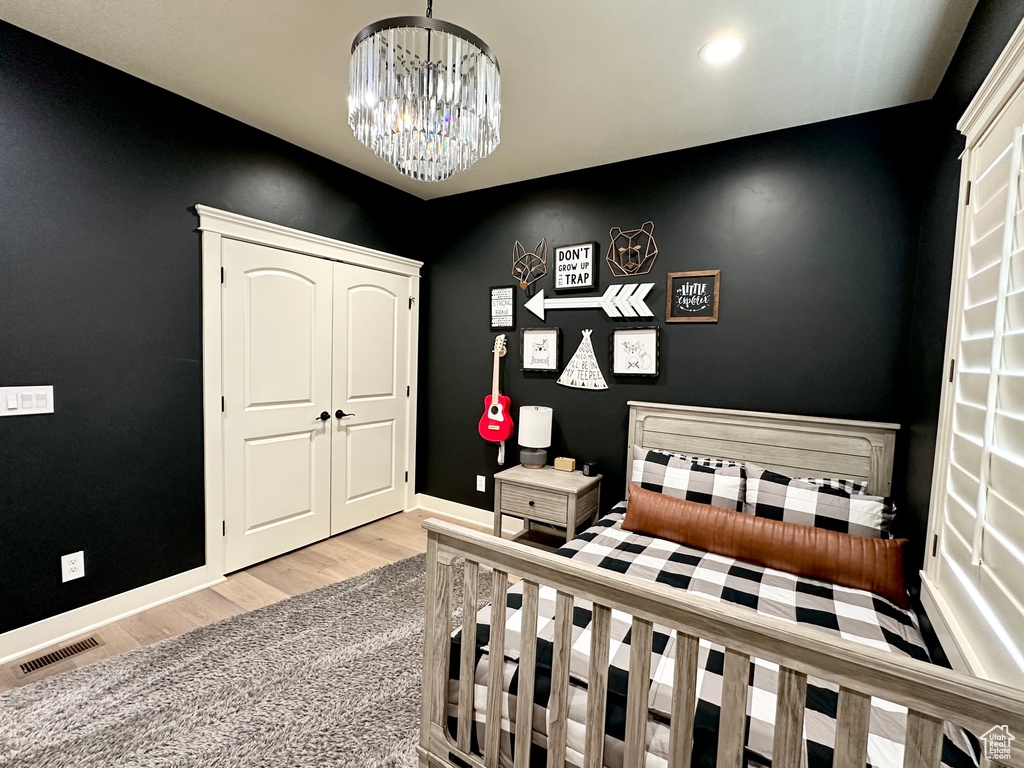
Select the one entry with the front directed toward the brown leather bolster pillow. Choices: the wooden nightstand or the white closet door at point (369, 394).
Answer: the white closet door

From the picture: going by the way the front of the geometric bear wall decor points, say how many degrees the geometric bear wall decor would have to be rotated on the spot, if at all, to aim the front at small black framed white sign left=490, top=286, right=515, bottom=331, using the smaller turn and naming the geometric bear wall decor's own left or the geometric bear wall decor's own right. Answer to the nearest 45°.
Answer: approximately 90° to the geometric bear wall decor's own right

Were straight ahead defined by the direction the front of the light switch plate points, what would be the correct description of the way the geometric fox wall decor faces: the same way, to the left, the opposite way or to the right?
to the right

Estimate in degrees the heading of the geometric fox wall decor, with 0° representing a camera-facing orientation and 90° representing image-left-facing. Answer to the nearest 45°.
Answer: approximately 45°

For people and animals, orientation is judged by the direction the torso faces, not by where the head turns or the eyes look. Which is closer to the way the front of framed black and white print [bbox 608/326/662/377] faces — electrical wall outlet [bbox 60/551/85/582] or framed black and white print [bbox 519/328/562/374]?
the electrical wall outlet

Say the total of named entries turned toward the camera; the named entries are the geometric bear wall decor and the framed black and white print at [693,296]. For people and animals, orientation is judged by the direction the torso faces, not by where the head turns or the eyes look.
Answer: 2

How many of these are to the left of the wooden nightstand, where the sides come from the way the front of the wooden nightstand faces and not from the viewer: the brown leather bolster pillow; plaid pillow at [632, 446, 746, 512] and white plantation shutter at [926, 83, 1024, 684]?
3

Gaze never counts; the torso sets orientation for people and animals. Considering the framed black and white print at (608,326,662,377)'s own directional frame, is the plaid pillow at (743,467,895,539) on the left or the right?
on its left

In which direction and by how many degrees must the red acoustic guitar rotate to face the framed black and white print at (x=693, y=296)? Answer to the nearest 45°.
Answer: approximately 90° to its left
